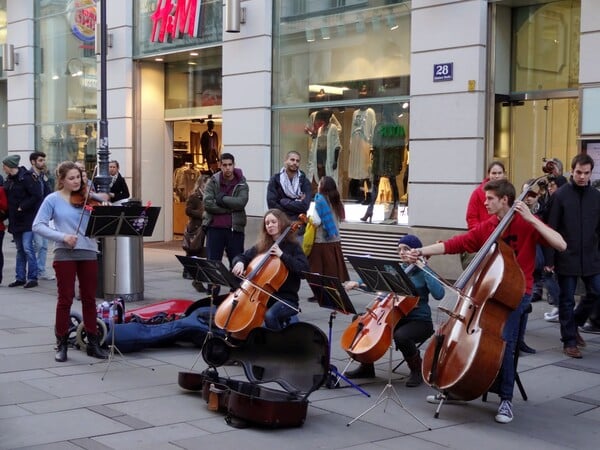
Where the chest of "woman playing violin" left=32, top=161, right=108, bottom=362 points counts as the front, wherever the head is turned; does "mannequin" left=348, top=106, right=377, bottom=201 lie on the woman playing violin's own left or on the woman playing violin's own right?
on the woman playing violin's own left

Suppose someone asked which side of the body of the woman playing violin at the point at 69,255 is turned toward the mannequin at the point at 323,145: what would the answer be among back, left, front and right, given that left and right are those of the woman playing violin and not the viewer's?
left

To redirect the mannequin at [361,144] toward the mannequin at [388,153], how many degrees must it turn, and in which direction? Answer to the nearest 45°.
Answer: approximately 90° to its left

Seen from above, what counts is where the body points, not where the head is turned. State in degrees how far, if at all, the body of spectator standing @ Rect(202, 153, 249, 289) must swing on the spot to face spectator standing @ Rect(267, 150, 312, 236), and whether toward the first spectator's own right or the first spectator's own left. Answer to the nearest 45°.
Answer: approximately 90° to the first spectator's own left

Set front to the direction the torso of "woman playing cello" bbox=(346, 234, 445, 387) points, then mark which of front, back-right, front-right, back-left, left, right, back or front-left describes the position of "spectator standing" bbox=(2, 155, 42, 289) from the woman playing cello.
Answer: right

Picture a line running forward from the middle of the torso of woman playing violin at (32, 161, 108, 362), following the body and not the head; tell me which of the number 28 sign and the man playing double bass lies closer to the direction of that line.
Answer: the man playing double bass

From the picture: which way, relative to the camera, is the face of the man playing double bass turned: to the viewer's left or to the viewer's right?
to the viewer's left

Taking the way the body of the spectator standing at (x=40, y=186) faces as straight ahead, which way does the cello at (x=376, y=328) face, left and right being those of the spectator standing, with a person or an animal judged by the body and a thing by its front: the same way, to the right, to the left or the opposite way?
to the right

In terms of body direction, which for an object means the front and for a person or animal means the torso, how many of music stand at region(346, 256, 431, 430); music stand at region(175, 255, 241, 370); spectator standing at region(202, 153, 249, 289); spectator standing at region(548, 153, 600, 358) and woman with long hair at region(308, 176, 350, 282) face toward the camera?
2

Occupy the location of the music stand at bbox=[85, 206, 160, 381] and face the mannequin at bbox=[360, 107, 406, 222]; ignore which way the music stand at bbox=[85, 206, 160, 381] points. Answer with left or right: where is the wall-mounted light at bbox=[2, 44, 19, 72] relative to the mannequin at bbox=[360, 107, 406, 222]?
left

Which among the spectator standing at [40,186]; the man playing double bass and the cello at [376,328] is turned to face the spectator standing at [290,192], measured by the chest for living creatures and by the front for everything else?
the spectator standing at [40,186]

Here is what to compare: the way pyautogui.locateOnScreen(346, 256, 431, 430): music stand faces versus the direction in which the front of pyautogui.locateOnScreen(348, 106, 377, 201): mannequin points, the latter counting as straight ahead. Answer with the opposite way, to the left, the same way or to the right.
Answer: the opposite way

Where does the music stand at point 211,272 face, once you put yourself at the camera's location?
facing away from the viewer and to the right of the viewer

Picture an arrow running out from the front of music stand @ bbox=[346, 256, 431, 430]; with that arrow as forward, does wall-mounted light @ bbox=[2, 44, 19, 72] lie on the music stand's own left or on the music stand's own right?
on the music stand's own left

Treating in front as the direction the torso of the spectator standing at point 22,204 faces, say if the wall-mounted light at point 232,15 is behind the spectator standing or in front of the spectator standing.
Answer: behind
